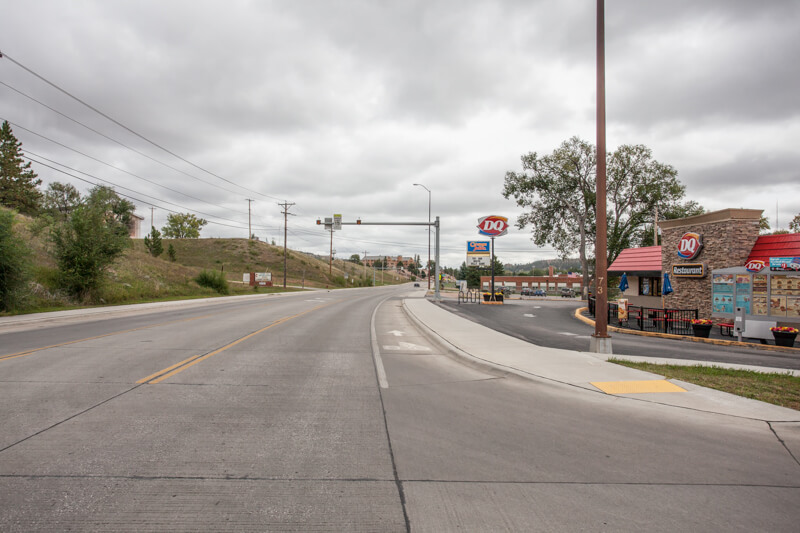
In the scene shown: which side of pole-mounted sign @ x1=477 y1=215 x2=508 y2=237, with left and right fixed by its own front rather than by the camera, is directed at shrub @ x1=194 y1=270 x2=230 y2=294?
right

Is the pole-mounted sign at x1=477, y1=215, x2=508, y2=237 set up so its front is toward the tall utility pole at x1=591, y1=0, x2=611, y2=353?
yes

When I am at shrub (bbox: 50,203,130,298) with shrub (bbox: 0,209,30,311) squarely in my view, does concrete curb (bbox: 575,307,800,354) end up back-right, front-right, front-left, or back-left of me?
front-left

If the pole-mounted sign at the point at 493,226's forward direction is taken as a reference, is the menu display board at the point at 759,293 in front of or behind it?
in front

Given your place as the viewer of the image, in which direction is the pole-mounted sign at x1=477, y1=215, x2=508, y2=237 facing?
facing the viewer

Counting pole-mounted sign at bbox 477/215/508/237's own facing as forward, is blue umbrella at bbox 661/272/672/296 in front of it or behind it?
in front

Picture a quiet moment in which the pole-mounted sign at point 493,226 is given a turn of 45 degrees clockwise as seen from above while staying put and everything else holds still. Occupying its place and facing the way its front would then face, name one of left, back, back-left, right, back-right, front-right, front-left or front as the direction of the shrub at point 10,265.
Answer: front

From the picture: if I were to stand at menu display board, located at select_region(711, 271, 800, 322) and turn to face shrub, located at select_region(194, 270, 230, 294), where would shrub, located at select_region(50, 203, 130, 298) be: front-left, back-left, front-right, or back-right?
front-left

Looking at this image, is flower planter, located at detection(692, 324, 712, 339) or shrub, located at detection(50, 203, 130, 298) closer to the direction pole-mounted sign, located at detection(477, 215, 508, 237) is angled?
the flower planter

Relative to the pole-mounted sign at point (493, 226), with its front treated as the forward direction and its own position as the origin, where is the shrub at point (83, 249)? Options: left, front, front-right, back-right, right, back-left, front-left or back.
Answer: front-right

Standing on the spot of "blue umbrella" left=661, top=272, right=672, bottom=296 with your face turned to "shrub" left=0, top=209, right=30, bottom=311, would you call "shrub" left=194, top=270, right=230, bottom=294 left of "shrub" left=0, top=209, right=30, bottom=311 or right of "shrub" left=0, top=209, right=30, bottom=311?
right
